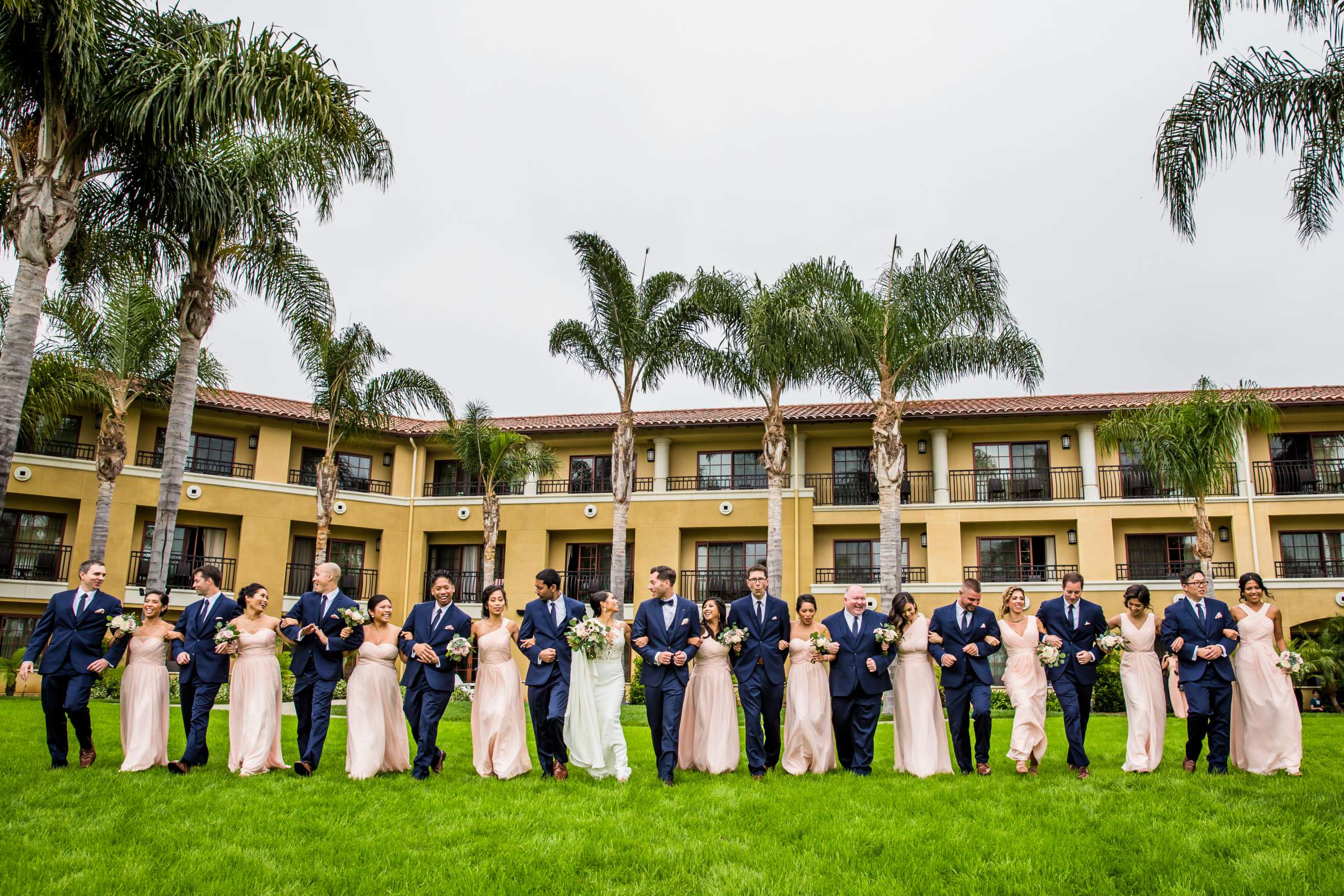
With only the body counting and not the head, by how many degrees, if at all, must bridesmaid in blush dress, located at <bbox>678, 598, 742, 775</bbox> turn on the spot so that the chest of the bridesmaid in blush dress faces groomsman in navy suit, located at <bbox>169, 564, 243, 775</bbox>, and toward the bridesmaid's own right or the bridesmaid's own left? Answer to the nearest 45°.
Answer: approximately 90° to the bridesmaid's own right

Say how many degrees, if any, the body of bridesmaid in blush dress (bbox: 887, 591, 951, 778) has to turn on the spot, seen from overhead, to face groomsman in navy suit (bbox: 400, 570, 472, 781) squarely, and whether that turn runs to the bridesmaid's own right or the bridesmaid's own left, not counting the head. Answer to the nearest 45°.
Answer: approximately 90° to the bridesmaid's own right

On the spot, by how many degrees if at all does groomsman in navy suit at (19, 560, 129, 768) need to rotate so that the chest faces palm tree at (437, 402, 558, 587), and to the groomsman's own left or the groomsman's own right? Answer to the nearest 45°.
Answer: approximately 135° to the groomsman's own left

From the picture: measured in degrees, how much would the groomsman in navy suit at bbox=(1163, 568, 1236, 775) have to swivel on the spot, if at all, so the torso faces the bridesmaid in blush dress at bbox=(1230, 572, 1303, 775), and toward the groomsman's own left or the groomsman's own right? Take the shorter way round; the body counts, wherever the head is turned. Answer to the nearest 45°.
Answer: approximately 135° to the groomsman's own left

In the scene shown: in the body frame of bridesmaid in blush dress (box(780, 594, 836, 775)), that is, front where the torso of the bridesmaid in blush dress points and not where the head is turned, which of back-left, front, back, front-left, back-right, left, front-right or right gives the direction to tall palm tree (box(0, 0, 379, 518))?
right

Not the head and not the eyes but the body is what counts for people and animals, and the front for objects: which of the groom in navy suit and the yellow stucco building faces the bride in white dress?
the yellow stucco building

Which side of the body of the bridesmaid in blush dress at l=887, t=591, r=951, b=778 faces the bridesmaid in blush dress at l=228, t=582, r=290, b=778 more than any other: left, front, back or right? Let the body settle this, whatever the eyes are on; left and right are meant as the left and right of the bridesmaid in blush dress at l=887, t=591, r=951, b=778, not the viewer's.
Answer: right

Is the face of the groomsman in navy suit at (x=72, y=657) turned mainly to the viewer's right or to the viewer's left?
to the viewer's right

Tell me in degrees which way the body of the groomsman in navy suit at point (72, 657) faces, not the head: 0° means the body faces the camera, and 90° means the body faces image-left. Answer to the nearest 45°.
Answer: approximately 0°

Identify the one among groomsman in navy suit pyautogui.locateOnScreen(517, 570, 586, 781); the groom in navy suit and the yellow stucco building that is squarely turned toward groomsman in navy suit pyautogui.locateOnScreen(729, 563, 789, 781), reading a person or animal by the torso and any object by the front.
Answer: the yellow stucco building

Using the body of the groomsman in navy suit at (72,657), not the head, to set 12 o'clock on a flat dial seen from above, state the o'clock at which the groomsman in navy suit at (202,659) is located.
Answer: the groomsman in navy suit at (202,659) is roughly at 10 o'clock from the groomsman in navy suit at (72,657).

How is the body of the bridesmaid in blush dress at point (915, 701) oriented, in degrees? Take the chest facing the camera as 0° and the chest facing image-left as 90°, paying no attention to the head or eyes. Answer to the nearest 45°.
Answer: approximately 0°

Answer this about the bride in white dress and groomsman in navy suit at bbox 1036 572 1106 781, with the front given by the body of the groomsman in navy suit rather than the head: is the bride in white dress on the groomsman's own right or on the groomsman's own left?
on the groomsman's own right

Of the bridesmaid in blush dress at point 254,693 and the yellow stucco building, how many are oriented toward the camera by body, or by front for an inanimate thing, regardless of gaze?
2
